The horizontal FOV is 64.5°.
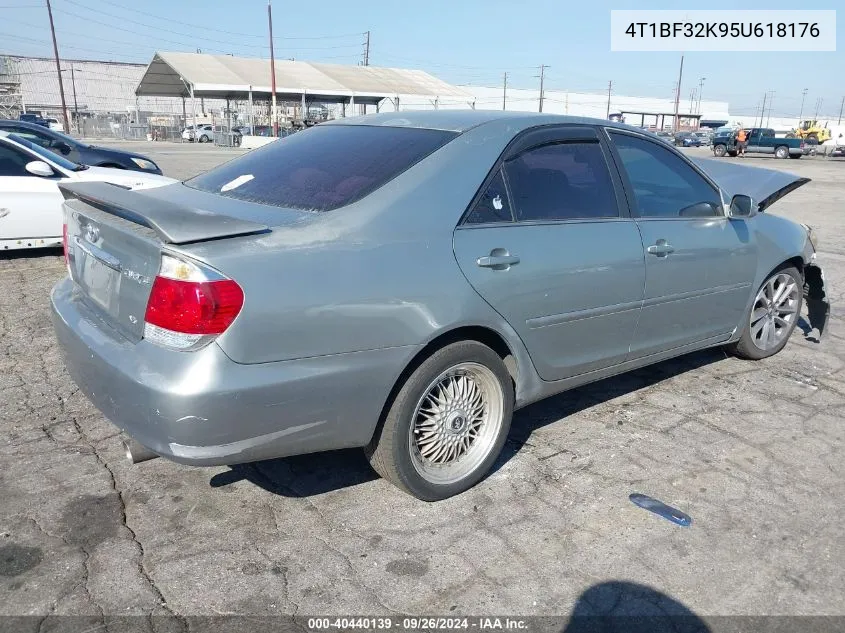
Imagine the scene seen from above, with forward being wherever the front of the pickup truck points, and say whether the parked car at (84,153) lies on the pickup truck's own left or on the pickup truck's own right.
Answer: on the pickup truck's own left

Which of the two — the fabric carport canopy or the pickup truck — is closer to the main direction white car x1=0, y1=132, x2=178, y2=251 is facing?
the pickup truck

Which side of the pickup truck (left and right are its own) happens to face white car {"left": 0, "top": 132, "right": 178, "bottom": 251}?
left

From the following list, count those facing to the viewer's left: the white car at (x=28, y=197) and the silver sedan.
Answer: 0

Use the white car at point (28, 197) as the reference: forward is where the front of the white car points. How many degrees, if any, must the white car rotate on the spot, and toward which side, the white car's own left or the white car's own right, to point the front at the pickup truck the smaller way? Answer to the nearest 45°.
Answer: approximately 45° to the white car's own left

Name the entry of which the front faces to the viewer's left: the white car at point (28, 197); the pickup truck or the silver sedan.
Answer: the pickup truck

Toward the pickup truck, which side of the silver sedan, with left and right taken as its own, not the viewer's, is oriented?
front

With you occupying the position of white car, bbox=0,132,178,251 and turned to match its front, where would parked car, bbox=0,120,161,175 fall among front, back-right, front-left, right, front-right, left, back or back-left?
left

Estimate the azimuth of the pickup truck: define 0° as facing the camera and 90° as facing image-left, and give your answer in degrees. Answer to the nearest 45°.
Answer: approximately 90°

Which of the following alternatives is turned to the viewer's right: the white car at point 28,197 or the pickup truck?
the white car

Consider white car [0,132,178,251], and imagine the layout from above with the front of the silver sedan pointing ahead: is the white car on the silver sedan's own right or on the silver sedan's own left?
on the silver sedan's own left

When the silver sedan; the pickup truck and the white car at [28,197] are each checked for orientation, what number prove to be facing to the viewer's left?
1

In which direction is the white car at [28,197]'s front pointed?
to the viewer's right

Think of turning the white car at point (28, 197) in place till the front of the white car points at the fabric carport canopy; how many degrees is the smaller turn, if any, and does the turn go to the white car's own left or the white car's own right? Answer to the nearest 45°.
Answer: approximately 90° to the white car's own left

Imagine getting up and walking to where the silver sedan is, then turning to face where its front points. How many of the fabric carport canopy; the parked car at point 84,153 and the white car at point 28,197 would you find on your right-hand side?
0

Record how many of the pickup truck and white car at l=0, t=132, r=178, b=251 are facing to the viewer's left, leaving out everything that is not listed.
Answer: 1

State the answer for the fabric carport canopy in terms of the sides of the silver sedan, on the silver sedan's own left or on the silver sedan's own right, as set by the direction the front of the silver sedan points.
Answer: on the silver sedan's own left
